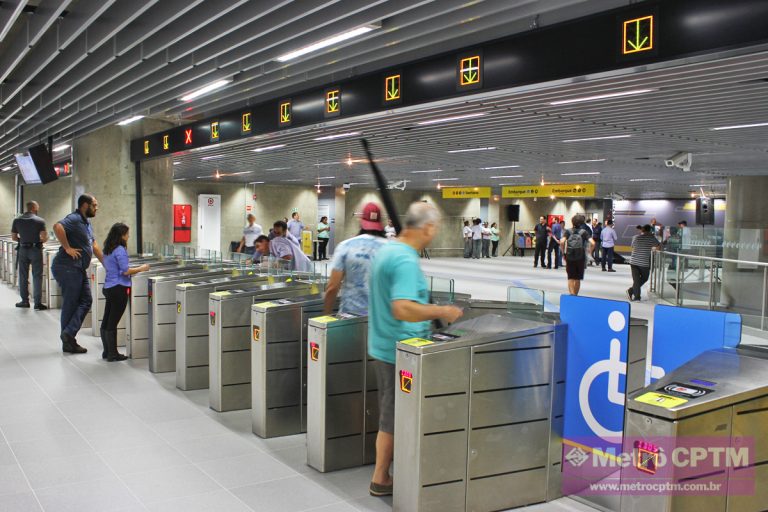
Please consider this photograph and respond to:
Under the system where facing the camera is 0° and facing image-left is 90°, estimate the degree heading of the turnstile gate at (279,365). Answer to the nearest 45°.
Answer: approximately 45°

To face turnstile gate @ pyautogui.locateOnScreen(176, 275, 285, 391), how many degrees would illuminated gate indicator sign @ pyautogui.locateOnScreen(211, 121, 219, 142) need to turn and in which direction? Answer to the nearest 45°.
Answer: approximately 45° to its left

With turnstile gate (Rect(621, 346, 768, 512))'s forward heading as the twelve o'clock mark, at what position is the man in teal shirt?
The man in teal shirt is roughly at 2 o'clock from the turnstile gate.

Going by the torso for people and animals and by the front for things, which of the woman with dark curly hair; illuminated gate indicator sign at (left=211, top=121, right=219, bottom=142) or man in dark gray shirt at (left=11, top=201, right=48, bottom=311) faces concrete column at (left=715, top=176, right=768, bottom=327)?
the woman with dark curly hair

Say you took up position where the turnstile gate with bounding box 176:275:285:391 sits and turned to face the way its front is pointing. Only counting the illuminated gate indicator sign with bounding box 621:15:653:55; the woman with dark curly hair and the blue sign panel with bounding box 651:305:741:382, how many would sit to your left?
2

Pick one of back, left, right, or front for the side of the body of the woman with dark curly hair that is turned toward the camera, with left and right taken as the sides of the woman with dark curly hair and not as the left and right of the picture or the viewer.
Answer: right

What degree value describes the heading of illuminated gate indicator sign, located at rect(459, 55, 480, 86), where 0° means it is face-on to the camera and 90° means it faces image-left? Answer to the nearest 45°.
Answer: approximately 45°

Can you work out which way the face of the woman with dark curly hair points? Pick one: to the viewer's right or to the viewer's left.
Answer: to the viewer's right

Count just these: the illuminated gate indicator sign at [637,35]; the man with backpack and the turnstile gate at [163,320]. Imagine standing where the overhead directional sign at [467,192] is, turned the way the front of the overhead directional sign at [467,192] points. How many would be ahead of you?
3

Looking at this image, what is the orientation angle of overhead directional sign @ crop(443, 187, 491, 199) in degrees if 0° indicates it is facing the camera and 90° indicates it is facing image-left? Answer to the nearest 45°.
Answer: approximately 0°

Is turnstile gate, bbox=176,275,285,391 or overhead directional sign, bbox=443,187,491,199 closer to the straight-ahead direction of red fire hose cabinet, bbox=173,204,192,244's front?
the turnstile gate
